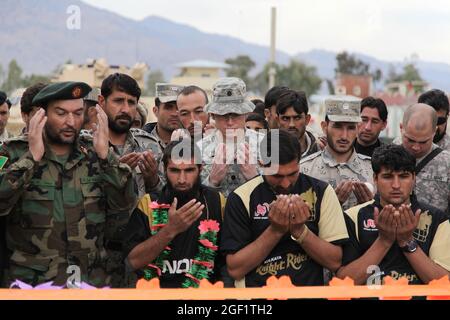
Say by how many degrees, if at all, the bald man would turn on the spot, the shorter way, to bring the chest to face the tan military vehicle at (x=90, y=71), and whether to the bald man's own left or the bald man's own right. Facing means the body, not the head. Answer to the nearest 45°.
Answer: approximately 90° to the bald man's own right

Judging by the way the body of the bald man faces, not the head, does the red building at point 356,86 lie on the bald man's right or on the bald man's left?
on the bald man's right

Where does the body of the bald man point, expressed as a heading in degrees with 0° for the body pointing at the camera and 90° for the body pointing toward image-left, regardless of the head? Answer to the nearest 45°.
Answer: approximately 45°
